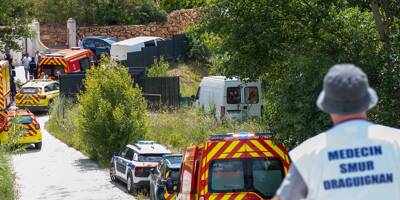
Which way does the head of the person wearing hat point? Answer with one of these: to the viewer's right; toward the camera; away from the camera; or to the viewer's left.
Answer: away from the camera

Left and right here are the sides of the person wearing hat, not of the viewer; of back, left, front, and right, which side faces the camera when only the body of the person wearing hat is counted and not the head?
back

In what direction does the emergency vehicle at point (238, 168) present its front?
away from the camera

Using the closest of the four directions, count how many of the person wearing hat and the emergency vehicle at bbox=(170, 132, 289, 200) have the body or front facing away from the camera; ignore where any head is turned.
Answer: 2
